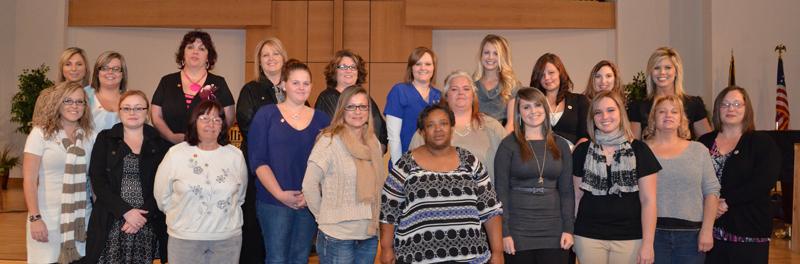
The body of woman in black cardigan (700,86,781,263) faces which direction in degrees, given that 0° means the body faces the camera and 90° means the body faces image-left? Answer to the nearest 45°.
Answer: approximately 45°

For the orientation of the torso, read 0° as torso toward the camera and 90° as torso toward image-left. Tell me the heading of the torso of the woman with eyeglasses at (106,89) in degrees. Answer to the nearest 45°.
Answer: approximately 0°

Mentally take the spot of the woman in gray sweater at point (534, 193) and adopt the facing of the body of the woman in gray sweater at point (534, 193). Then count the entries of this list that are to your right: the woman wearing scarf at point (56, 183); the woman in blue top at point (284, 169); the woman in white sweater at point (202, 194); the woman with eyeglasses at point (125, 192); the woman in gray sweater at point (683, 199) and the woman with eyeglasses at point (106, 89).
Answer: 5

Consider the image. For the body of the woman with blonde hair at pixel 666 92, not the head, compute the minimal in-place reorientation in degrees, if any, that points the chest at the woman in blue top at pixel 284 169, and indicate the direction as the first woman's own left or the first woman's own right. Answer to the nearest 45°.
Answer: approximately 45° to the first woman's own right

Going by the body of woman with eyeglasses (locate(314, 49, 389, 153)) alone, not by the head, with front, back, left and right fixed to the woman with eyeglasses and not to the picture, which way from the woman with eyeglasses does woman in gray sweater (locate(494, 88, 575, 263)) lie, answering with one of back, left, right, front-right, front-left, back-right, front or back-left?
front-left
